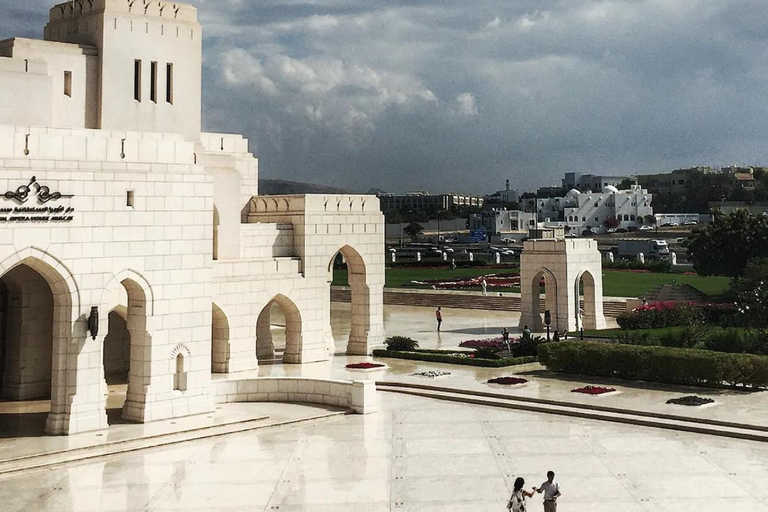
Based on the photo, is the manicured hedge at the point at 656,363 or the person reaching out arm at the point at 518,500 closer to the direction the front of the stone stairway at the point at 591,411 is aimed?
the person reaching out arm

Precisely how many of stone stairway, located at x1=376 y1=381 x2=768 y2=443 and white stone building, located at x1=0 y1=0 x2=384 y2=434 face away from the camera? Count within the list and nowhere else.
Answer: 0

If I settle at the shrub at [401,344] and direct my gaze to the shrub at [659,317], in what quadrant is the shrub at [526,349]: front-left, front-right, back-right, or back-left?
front-right

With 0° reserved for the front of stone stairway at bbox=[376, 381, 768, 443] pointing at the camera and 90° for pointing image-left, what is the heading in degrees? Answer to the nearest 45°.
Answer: approximately 45°

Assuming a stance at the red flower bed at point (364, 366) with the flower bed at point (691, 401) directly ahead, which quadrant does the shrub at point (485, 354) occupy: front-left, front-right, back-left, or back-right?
front-left

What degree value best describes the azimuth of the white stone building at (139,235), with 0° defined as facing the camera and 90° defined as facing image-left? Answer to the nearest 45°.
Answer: approximately 315°

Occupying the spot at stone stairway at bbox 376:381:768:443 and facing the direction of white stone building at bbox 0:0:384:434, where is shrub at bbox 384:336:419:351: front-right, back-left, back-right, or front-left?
front-right

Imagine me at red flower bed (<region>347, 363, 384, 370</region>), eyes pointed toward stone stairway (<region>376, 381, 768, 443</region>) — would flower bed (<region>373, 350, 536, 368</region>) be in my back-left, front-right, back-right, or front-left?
front-left

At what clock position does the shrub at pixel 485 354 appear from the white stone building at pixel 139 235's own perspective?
The shrub is roughly at 10 o'clock from the white stone building.

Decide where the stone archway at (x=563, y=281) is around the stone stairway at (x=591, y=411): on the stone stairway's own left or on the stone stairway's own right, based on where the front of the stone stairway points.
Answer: on the stone stairway's own right

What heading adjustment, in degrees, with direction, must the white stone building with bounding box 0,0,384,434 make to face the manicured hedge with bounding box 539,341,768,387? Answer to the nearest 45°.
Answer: approximately 45° to its left

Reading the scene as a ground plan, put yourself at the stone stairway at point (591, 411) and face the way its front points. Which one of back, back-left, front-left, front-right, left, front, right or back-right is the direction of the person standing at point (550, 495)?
front-left

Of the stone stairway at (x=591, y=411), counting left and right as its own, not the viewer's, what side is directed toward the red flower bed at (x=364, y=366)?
right
